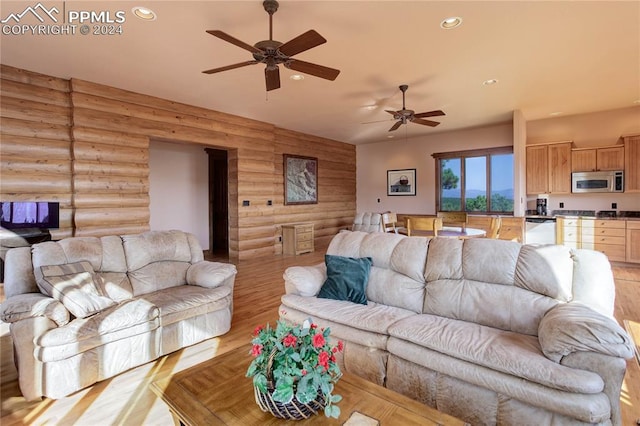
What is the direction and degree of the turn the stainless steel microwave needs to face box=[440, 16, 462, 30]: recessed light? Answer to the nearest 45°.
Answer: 0° — it already faces it

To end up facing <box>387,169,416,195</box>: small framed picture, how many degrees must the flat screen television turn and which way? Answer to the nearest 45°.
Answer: approximately 90° to its left

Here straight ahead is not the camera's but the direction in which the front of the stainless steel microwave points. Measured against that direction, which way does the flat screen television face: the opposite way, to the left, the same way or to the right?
to the left

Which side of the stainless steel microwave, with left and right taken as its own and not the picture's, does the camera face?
front

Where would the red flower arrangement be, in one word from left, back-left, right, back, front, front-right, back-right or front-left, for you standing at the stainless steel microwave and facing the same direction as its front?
front

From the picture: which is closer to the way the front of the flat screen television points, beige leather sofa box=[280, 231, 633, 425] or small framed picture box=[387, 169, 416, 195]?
the beige leather sofa

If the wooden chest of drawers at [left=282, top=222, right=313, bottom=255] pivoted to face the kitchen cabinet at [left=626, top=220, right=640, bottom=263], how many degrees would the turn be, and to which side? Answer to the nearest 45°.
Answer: approximately 45° to its left

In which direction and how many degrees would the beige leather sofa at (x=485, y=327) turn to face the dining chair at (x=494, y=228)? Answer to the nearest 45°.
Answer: approximately 135° to its right

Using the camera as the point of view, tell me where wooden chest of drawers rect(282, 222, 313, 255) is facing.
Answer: facing the viewer and to the right of the viewer

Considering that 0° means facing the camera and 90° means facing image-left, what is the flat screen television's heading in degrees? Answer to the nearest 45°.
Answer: approximately 0°

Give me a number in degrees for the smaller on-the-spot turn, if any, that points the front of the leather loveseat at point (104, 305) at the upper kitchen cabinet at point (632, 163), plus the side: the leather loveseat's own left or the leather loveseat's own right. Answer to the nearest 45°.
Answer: approximately 45° to the leather loveseat's own left

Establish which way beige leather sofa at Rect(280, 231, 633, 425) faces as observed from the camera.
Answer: facing the viewer and to the left of the viewer
